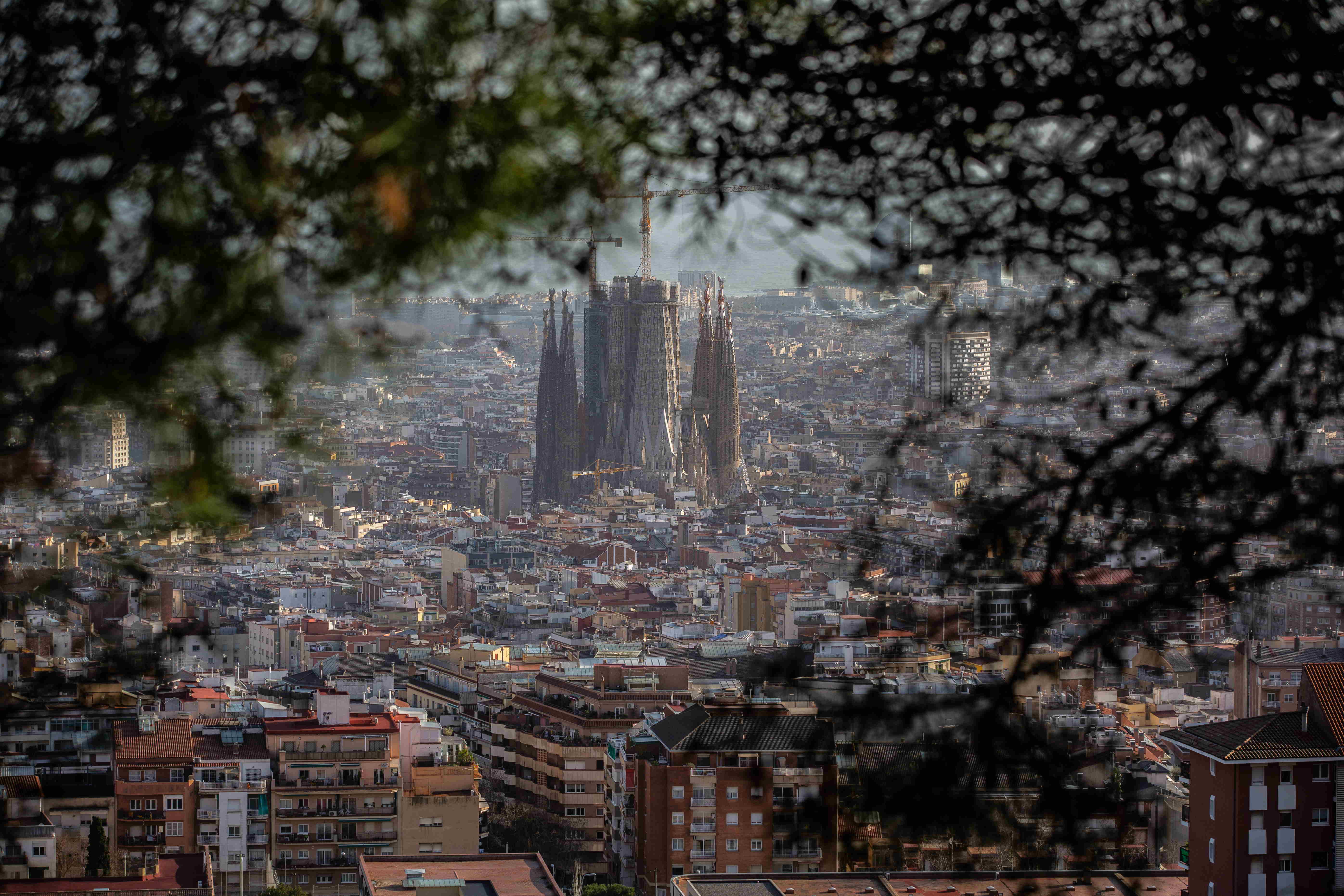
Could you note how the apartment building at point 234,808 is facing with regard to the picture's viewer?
facing the viewer

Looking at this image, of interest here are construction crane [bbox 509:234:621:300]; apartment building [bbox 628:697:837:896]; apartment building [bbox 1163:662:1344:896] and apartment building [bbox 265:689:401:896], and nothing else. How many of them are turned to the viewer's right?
0

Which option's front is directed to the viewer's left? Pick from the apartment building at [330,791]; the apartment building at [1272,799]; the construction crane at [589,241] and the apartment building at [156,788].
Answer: the construction crane

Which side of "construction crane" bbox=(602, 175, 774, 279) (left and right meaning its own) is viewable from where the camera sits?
right

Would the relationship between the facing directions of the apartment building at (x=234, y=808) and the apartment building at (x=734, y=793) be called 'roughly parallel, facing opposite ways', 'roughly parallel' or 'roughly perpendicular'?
roughly parallel

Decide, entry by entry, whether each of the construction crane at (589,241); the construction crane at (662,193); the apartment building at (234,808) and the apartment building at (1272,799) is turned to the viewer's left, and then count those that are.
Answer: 1

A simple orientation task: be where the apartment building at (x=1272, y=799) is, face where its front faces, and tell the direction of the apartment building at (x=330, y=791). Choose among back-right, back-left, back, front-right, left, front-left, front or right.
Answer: back-right

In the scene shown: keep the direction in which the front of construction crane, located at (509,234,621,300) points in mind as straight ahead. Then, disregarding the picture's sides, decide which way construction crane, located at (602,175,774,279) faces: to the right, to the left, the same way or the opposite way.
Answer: the opposite way

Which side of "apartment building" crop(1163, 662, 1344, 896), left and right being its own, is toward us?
front
